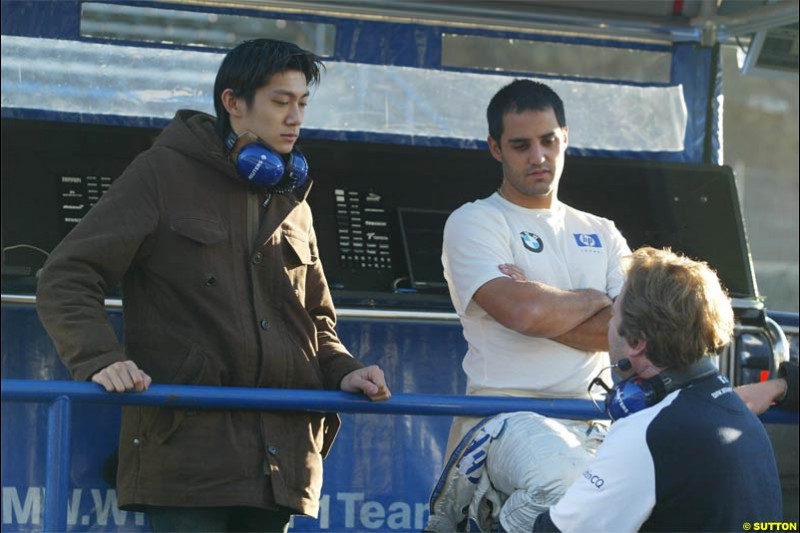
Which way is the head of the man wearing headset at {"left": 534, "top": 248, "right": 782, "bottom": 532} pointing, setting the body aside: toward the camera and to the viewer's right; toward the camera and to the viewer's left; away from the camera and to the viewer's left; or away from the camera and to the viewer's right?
away from the camera and to the viewer's left

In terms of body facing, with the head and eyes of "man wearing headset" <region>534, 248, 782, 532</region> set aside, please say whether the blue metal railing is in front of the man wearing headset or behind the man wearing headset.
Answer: in front

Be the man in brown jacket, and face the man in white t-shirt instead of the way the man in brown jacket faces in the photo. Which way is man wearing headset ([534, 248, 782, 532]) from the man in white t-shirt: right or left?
right

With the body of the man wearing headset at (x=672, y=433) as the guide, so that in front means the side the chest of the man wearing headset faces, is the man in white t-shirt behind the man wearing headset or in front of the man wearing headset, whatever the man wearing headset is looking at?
in front

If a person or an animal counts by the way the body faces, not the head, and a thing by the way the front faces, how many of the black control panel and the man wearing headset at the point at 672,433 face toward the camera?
1

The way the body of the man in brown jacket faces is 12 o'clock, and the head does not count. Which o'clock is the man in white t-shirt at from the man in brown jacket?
The man in white t-shirt is roughly at 10 o'clock from the man in brown jacket.

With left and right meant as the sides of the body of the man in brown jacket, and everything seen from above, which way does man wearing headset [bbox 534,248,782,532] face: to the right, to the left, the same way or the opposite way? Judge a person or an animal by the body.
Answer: the opposite way

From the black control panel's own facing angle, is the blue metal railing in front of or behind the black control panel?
in front

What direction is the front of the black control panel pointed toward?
toward the camera

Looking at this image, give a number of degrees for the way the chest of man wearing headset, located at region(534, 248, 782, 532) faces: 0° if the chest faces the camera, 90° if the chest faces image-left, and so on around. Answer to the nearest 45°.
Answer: approximately 135°
